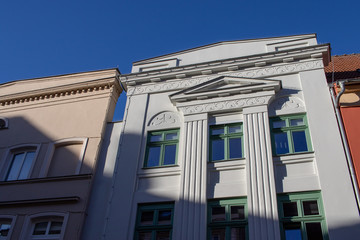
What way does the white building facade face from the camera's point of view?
toward the camera

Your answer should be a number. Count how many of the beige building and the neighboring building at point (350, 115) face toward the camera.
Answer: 2

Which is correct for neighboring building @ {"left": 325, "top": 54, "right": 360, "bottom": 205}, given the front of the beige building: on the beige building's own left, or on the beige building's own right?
on the beige building's own left

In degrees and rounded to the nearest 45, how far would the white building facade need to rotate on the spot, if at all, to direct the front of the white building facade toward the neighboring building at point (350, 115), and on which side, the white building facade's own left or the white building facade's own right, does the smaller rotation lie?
approximately 90° to the white building facade's own left

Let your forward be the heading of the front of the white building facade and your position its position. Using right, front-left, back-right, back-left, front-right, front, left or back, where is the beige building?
right

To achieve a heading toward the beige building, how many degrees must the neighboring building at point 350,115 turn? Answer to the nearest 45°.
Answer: approximately 90° to its right

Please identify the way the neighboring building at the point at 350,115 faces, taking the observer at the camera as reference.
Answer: facing the viewer

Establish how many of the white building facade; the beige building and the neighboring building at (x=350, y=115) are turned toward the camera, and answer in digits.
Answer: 3

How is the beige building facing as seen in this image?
toward the camera

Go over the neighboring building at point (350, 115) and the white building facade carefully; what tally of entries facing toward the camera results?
2

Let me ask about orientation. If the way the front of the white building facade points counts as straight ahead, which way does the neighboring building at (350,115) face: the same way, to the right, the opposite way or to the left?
the same way
